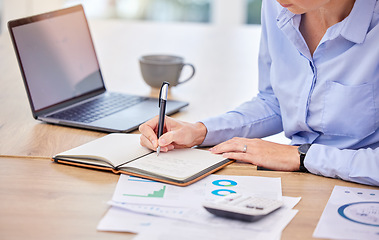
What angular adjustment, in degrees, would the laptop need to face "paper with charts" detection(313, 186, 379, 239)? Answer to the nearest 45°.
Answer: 0° — it already faces it

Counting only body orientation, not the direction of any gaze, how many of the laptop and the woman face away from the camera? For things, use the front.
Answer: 0

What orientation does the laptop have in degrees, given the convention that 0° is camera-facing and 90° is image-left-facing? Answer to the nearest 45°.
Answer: approximately 315°

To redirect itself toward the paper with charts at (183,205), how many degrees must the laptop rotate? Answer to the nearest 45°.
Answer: approximately 45° to its right

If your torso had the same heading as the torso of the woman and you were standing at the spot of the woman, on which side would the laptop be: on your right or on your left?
on your right

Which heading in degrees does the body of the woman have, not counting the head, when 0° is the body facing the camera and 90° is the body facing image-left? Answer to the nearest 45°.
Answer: approximately 45°

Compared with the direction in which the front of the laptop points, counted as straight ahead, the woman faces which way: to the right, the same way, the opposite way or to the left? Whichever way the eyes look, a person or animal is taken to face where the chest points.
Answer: to the right

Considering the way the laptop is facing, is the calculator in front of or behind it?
in front

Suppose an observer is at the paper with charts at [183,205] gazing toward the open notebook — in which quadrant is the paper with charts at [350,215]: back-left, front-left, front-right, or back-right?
back-right
